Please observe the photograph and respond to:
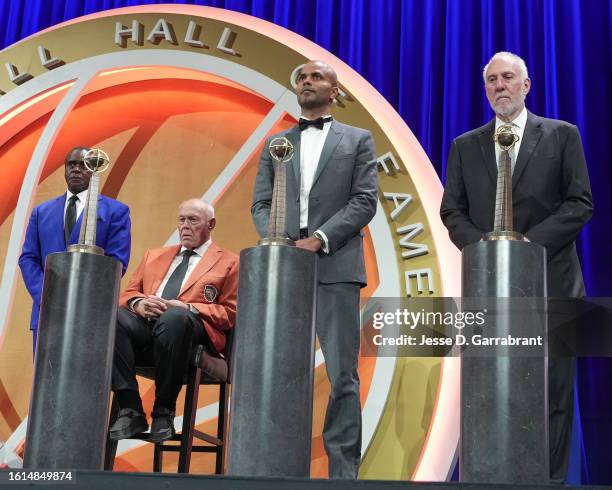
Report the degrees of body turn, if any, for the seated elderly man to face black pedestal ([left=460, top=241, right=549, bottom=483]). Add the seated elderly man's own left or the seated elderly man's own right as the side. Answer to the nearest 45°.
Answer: approximately 90° to the seated elderly man's own left

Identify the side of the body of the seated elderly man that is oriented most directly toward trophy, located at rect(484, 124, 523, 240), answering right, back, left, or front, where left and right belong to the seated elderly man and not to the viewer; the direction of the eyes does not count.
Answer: left

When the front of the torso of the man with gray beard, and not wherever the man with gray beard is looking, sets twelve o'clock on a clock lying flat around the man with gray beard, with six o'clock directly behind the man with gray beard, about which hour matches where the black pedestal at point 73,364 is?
The black pedestal is roughly at 2 o'clock from the man with gray beard.

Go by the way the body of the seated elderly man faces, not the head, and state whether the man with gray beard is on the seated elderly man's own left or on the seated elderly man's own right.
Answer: on the seated elderly man's own left

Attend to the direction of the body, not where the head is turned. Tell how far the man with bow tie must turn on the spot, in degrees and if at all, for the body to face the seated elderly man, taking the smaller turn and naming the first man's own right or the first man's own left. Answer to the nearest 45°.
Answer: approximately 90° to the first man's own right

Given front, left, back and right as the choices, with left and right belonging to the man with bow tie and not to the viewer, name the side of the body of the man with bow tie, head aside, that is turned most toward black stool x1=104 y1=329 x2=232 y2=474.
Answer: right
